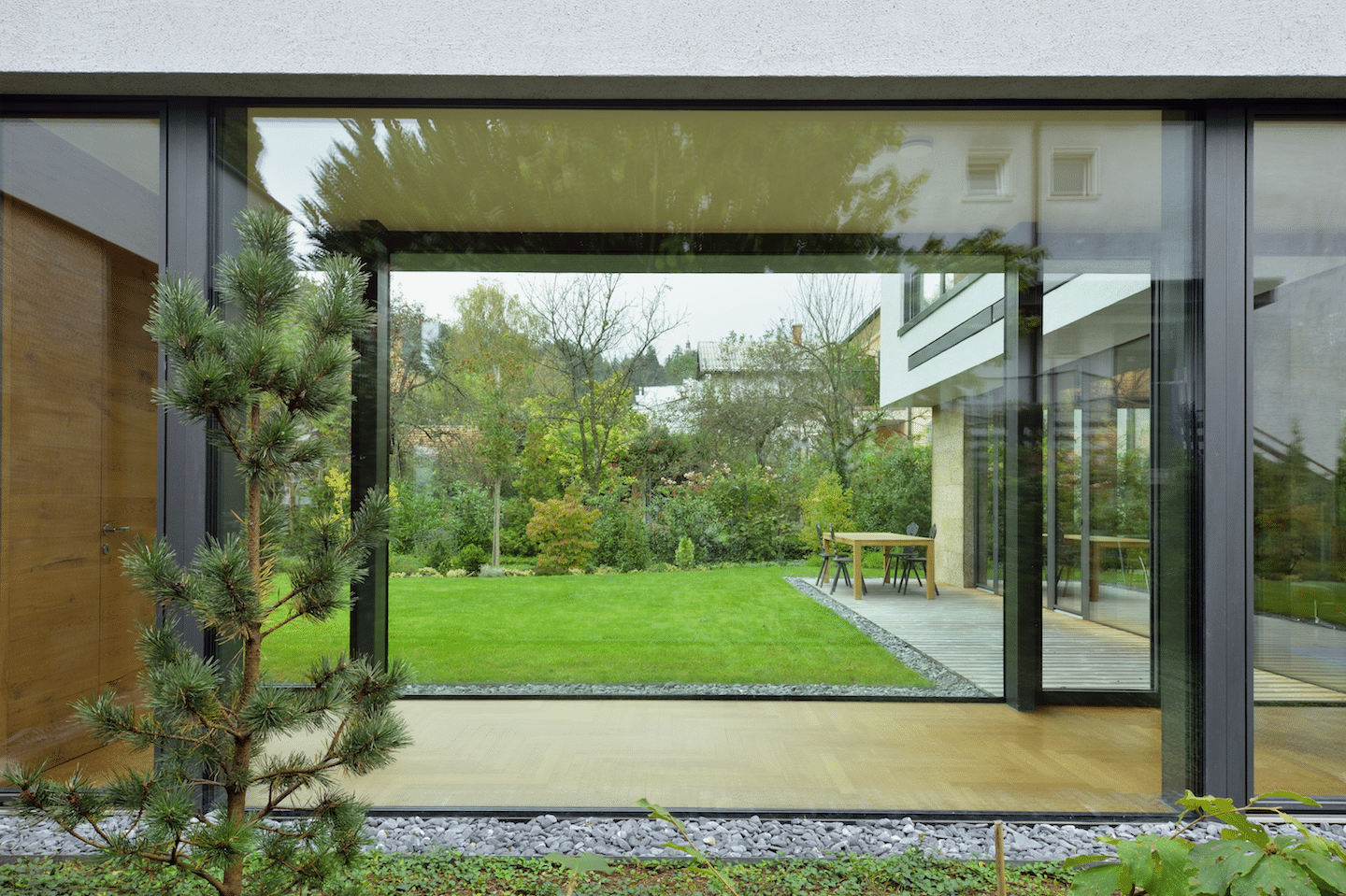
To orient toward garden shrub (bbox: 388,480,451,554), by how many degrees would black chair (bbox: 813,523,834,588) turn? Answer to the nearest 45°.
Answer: approximately 180°

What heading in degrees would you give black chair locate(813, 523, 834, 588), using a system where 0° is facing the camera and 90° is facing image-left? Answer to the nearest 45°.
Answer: approximately 270°

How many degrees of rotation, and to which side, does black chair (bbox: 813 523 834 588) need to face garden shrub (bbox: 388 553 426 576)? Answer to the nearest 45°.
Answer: approximately 180°

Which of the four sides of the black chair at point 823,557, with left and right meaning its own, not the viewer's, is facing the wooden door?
right

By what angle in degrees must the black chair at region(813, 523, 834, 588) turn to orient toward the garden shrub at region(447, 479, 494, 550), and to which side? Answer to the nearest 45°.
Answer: approximately 180°

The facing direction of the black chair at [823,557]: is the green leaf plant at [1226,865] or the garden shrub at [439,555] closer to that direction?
the green leaf plant

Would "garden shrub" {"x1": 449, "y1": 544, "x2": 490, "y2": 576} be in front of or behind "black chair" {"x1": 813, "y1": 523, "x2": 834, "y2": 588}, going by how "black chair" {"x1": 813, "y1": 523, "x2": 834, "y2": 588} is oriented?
behind

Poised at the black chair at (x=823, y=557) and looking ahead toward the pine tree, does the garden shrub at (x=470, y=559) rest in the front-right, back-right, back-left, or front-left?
back-right
